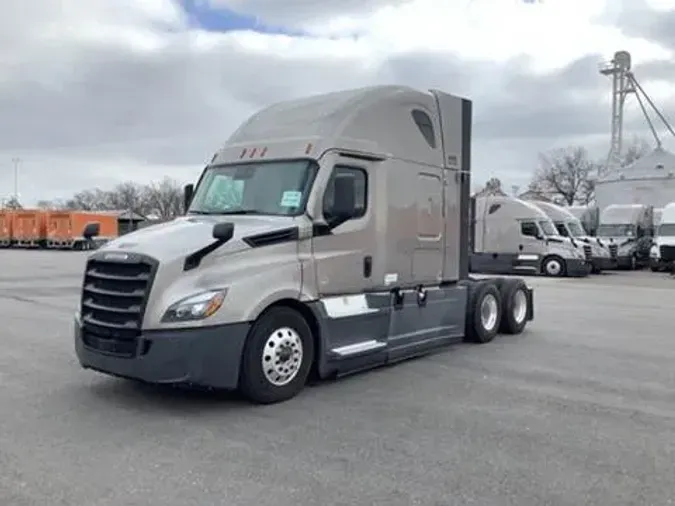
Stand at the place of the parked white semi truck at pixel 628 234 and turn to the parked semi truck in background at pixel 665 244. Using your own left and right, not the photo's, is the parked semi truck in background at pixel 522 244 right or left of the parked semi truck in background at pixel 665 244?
right

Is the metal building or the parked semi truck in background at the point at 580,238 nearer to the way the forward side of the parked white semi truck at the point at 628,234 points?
the parked semi truck in background

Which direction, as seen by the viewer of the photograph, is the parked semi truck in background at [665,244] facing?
facing the viewer

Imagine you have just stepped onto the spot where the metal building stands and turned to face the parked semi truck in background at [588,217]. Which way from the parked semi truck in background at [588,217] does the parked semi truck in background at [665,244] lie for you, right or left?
left

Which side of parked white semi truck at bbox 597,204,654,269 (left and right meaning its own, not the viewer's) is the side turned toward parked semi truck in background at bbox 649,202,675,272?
left

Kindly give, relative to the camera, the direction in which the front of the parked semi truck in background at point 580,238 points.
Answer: facing the viewer and to the right of the viewer

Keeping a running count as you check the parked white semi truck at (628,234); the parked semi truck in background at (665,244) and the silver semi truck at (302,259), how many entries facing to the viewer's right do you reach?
0

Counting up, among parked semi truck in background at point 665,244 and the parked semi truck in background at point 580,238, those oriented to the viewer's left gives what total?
0

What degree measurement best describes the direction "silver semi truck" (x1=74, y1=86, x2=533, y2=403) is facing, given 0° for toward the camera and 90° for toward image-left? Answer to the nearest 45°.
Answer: approximately 45°

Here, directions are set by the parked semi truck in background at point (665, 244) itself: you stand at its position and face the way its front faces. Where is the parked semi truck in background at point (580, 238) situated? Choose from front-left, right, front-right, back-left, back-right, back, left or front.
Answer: front-right
